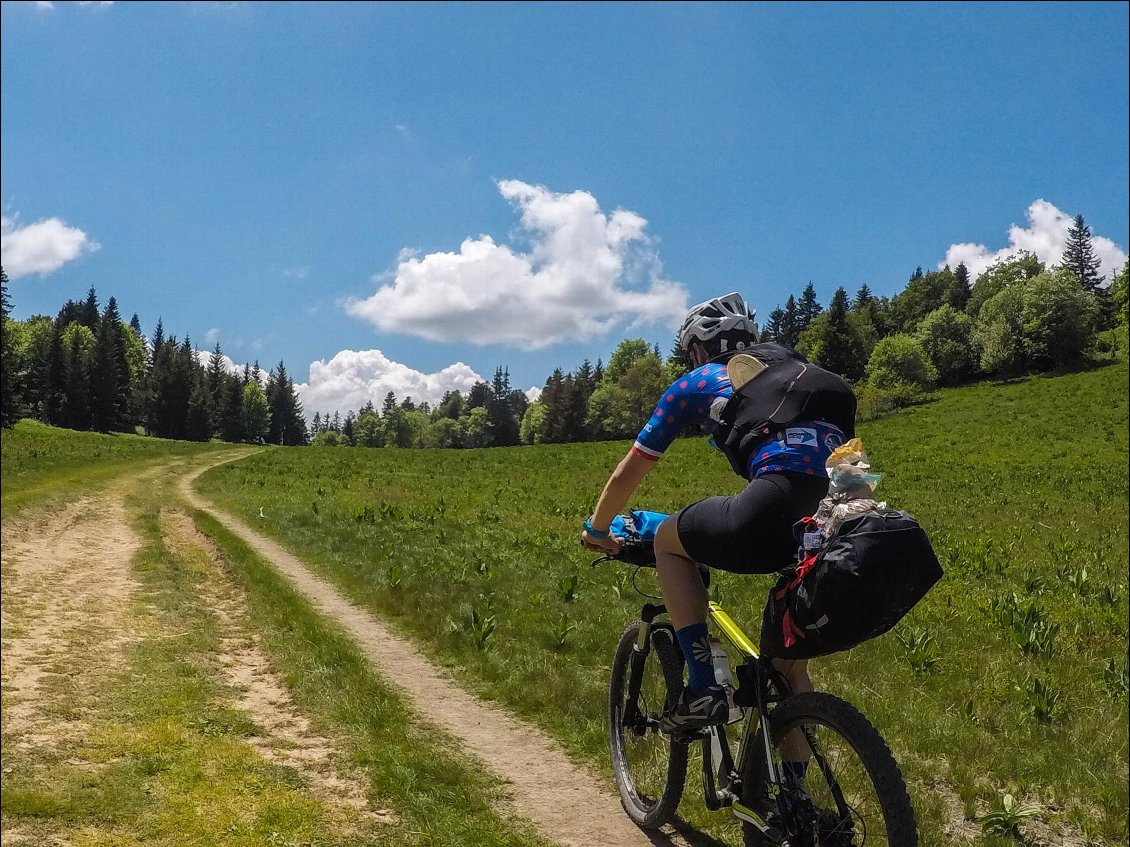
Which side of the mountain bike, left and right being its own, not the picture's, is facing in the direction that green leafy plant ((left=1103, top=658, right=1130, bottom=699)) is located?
right

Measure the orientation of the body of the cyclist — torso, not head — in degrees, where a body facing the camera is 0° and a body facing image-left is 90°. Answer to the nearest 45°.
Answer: approximately 135°

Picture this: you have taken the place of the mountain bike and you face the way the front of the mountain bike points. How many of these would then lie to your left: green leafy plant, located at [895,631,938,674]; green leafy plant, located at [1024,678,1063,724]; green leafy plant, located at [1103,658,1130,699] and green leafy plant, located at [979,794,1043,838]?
0

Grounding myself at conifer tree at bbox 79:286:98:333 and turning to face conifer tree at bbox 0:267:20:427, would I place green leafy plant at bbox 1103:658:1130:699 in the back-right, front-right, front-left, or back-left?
front-left

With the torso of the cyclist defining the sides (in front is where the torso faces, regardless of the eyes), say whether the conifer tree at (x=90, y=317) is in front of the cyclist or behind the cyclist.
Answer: in front

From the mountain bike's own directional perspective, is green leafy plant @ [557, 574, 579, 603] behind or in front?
in front

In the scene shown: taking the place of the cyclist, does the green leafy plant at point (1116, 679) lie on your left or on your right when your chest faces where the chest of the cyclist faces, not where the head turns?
on your right

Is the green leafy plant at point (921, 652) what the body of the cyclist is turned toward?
no

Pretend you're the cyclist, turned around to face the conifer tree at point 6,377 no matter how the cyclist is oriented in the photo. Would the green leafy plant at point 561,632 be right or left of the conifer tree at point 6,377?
right

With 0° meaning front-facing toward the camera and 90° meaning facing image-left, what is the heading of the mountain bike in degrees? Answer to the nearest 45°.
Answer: approximately 135°

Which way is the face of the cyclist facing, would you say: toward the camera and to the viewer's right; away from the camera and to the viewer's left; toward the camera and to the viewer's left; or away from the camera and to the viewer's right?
away from the camera and to the viewer's left

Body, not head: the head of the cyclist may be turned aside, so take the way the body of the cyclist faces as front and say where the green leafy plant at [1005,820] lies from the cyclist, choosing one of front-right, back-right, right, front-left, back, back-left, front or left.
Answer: right
